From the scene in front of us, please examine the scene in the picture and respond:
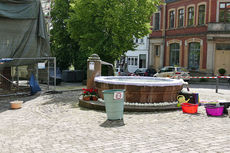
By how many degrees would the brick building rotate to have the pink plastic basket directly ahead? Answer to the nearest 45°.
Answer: approximately 45° to its left

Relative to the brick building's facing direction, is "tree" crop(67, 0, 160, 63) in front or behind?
in front
